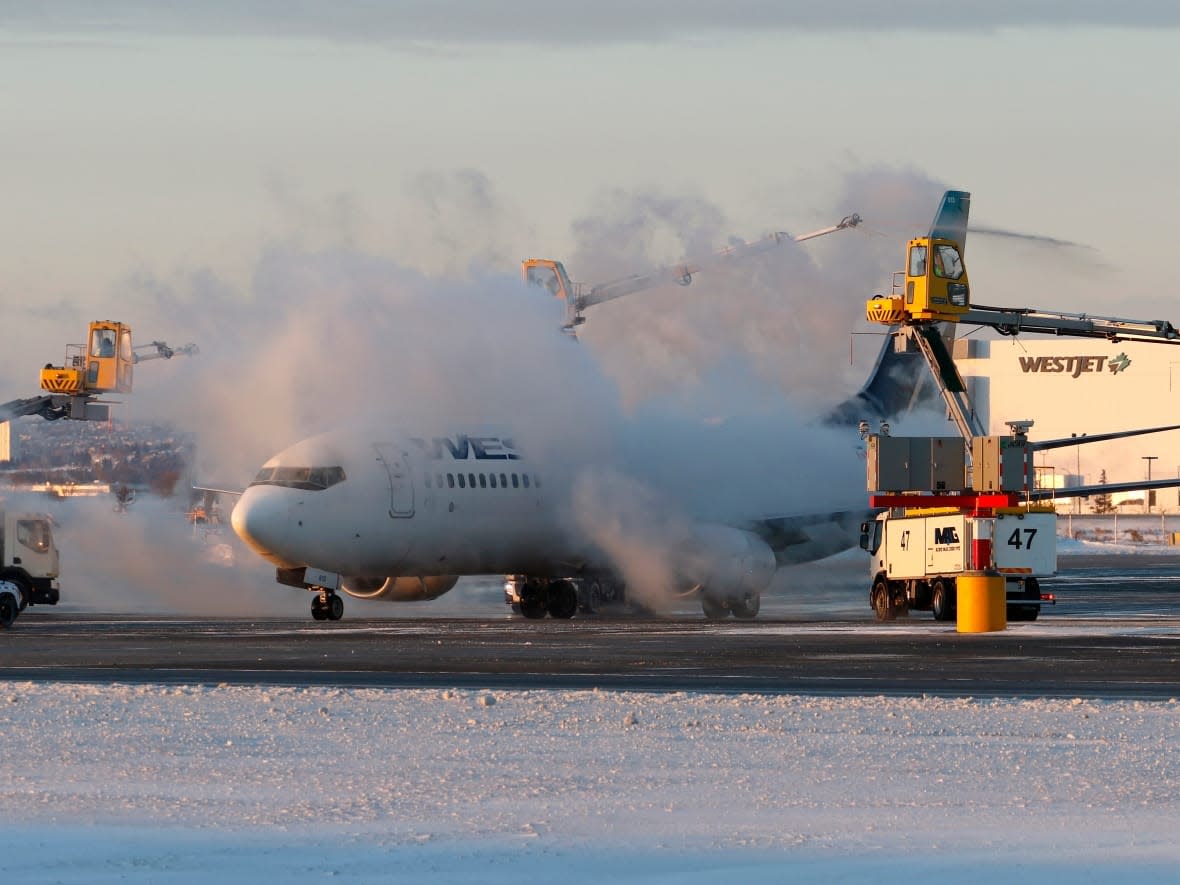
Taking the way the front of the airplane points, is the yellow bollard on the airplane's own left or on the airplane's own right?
on the airplane's own left

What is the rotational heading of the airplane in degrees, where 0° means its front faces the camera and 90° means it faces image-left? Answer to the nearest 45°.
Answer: approximately 45°

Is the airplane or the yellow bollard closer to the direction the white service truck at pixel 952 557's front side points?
the airplane

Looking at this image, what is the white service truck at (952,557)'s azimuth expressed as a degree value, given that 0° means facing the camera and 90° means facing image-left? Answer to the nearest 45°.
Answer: approximately 135°

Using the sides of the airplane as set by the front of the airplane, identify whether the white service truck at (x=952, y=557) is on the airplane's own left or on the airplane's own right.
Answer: on the airplane's own left
